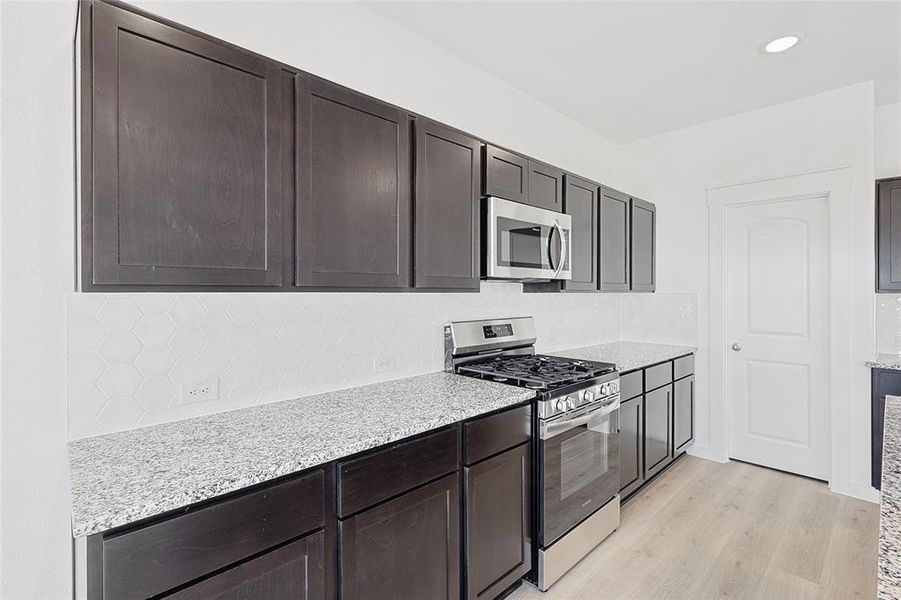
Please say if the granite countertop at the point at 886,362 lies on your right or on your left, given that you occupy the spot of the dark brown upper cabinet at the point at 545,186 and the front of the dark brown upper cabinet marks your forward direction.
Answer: on your left

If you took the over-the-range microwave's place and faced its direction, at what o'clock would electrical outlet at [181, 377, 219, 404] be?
The electrical outlet is roughly at 3 o'clock from the over-the-range microwave.

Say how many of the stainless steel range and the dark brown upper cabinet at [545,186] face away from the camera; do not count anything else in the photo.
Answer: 0

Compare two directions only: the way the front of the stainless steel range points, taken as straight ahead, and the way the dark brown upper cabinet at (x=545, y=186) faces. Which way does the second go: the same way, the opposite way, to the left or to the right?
the same way

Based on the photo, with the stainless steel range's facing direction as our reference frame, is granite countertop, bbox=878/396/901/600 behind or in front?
in front

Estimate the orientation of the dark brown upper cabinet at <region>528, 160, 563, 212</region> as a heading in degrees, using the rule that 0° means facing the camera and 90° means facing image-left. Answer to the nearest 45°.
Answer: approximately 315°

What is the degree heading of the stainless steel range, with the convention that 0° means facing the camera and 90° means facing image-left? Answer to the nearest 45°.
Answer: approximately 315°

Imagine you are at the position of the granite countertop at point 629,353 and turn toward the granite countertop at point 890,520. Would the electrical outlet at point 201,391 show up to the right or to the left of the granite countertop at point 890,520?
right

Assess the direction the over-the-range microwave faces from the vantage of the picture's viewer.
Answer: facing the viewer and to the right of the viewer

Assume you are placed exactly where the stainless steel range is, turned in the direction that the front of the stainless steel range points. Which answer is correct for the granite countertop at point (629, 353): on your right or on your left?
on your left

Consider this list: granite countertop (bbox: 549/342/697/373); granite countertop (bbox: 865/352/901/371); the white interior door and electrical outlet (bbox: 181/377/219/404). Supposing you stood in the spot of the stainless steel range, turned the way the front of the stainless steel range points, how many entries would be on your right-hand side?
1

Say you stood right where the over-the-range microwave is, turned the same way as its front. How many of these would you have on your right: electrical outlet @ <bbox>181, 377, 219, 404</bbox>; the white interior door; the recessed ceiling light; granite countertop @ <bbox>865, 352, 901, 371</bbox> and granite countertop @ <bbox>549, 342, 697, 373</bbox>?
1

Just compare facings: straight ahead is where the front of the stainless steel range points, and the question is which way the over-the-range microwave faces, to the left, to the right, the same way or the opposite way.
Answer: the same way

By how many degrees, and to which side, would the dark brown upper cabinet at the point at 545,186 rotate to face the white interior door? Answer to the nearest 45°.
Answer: approximately 90° to its left

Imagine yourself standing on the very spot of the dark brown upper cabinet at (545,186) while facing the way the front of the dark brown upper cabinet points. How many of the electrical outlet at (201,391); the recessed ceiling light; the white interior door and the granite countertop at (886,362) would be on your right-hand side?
1
